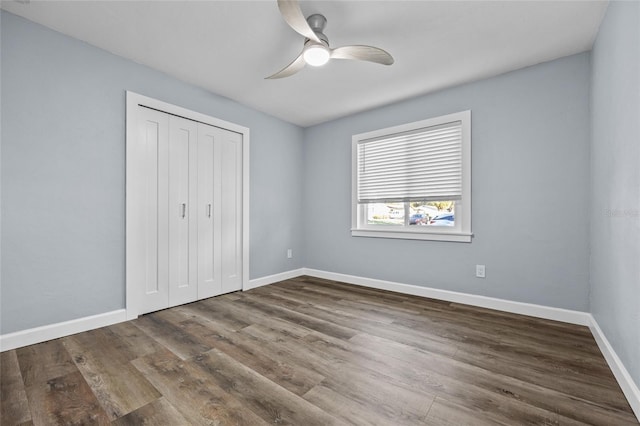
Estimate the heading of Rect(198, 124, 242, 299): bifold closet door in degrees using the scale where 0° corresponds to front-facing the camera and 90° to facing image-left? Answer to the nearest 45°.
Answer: approximately 315°

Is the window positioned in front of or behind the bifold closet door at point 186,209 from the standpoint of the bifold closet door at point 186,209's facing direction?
in front

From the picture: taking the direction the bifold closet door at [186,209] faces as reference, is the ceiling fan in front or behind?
in front

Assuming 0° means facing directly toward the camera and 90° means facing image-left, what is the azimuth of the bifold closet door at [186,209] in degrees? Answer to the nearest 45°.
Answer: approximately 315°

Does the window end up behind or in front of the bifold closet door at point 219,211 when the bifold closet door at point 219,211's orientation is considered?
in front

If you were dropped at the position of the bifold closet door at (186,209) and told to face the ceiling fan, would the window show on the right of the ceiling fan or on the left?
left

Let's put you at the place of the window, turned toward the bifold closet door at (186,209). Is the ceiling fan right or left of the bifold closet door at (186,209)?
left

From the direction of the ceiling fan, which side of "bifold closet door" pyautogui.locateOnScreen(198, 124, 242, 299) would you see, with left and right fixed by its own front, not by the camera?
front
